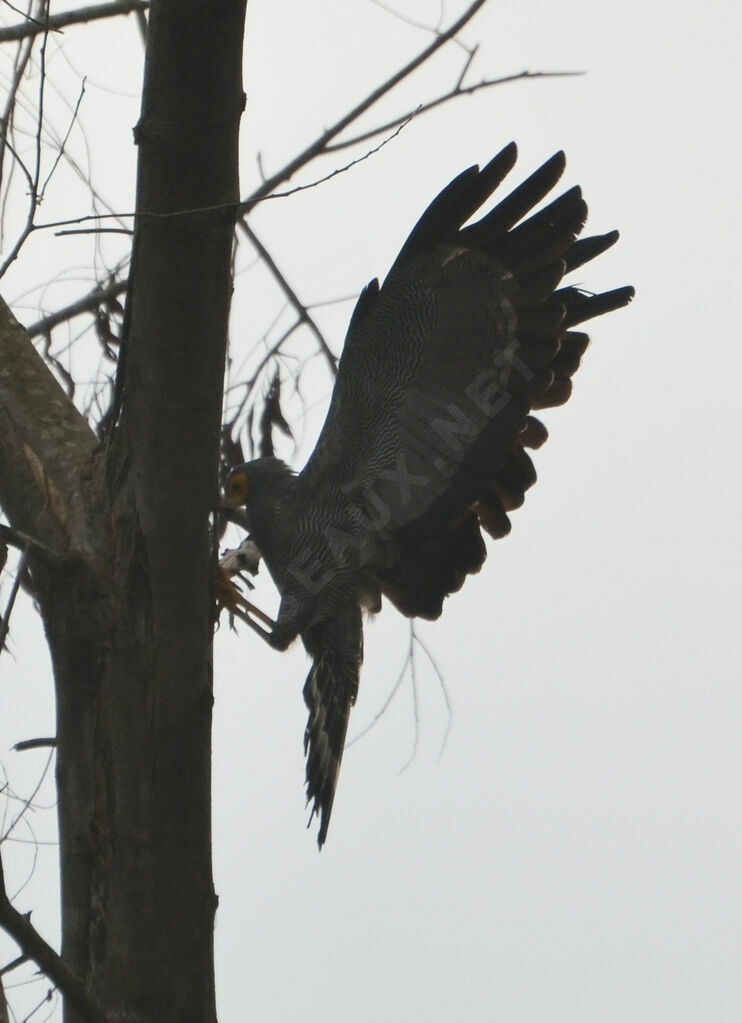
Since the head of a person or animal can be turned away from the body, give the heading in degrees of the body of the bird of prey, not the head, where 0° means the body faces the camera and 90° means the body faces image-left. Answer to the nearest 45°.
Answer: approximately 90°
